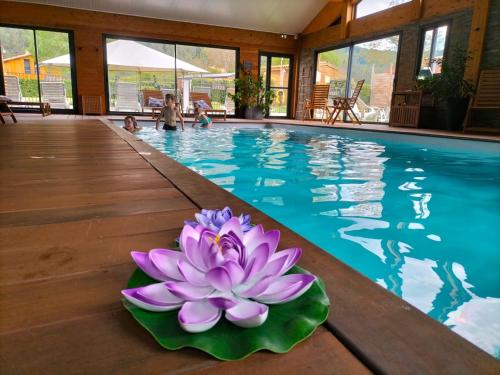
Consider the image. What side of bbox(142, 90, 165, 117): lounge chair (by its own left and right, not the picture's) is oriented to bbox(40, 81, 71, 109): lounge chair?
right

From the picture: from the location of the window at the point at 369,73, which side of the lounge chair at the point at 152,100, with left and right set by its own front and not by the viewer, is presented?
left

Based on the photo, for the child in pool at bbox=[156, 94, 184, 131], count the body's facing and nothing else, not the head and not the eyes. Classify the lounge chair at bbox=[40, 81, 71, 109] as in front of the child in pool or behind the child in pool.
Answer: behind

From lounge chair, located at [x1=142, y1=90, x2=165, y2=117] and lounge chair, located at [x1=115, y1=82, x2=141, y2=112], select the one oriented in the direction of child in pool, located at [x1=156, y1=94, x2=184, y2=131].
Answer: lounge chair, located at [x1=142, y1=90, x2=165, y2=117]

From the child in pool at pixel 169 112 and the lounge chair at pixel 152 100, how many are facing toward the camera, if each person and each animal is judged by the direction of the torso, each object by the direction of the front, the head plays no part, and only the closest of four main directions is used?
2

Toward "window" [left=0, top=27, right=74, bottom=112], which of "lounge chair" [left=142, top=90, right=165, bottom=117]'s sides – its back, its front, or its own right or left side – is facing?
right

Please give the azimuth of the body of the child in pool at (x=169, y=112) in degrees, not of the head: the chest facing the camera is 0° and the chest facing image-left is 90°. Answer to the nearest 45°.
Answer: approximately 0°
